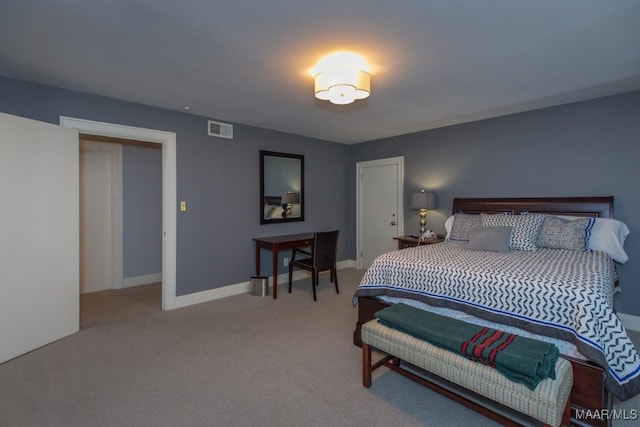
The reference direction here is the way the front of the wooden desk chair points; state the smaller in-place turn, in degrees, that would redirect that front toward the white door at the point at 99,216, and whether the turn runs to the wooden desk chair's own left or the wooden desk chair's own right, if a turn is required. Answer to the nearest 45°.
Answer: approximately 45° to the wooden desk chair's own left

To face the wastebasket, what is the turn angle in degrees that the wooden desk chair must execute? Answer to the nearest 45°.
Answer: approximately 45° to its left

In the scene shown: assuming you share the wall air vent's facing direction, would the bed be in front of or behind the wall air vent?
in front

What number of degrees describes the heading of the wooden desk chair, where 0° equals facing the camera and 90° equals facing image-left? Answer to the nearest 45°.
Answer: approximately 135°

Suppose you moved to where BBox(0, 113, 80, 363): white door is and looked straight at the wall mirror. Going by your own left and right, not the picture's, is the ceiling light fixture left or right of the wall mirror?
right

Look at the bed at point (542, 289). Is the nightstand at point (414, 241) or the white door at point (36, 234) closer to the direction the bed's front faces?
the white door

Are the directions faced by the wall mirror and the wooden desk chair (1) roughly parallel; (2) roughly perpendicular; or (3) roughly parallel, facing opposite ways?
roughly parallel, facing opposite ways

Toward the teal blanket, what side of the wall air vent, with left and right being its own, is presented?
front

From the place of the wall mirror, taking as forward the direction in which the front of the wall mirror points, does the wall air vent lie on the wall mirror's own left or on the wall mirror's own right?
on the wall mirror's own right

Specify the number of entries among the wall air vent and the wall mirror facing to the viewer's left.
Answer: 0

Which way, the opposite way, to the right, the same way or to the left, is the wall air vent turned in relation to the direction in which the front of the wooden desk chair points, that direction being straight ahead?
the opposite way

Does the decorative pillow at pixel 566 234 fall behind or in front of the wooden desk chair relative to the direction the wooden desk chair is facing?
behind

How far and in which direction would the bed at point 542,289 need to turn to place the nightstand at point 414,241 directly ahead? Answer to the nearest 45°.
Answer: approximately 90° to its right

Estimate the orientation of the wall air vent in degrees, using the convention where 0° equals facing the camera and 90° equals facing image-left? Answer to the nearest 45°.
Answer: approximately 315°
